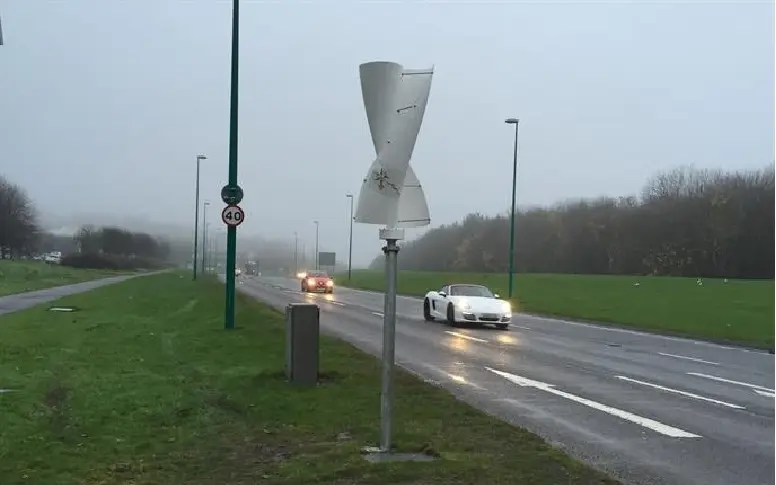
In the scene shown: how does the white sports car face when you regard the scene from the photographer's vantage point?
facing the viewer and to the right of the viewer

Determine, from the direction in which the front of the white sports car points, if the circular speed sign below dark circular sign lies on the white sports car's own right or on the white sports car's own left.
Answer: on the white sports car's own right

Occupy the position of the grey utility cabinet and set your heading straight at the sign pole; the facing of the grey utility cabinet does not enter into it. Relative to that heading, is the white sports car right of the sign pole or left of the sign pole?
right

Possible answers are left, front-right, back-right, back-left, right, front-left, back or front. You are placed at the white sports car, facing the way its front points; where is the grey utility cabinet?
front-right

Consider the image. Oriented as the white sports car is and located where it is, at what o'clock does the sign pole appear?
The sign pole is roughly at 3 o'clock from the white sports car.

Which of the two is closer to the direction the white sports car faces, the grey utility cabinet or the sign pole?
the grey utility cabinet

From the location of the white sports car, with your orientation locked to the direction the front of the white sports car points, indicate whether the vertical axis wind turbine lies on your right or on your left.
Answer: on your right

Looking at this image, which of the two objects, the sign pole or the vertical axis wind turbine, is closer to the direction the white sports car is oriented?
the vertical axis wind turbine

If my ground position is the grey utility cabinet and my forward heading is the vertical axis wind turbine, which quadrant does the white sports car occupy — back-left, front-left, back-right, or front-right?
back-left

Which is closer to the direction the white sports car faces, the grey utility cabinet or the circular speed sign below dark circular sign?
the grey utility cabinet
